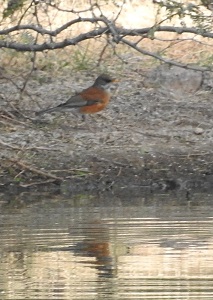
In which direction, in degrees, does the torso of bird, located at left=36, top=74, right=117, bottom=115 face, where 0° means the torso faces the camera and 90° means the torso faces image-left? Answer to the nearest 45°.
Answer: approximately 270°

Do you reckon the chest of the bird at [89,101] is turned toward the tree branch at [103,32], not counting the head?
no

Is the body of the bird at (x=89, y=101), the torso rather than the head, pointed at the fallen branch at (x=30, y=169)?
no
